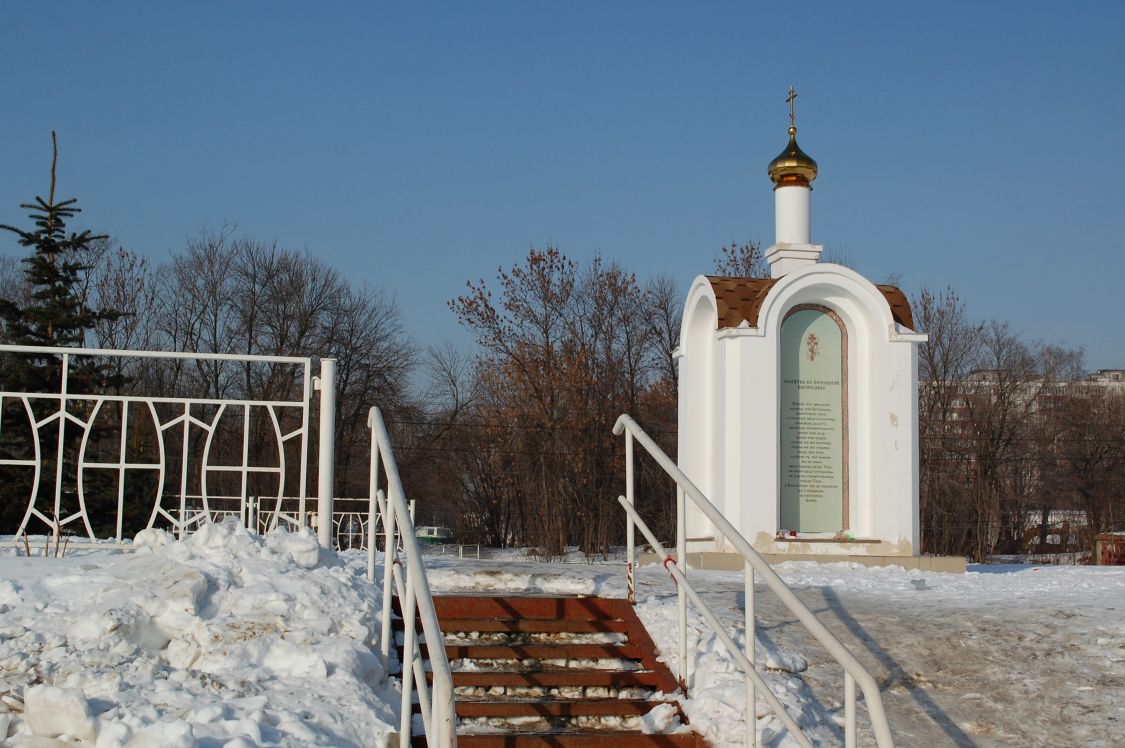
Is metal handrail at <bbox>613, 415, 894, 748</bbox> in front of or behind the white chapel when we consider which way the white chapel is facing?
in front

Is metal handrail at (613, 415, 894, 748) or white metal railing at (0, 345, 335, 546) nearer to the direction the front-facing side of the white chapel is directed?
the metal handrail

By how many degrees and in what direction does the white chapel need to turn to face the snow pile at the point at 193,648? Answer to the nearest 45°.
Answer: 0° — it already faces it

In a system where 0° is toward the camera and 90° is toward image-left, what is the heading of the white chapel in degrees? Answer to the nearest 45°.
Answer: approximately 0°

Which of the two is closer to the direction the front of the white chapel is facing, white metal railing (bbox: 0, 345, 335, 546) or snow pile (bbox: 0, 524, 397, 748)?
the snow pile

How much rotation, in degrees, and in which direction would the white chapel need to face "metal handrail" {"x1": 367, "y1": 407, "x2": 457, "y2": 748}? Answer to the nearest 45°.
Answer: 0° — it already faces it

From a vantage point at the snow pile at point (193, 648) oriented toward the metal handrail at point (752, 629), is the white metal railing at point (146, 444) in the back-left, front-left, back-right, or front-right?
back-left
